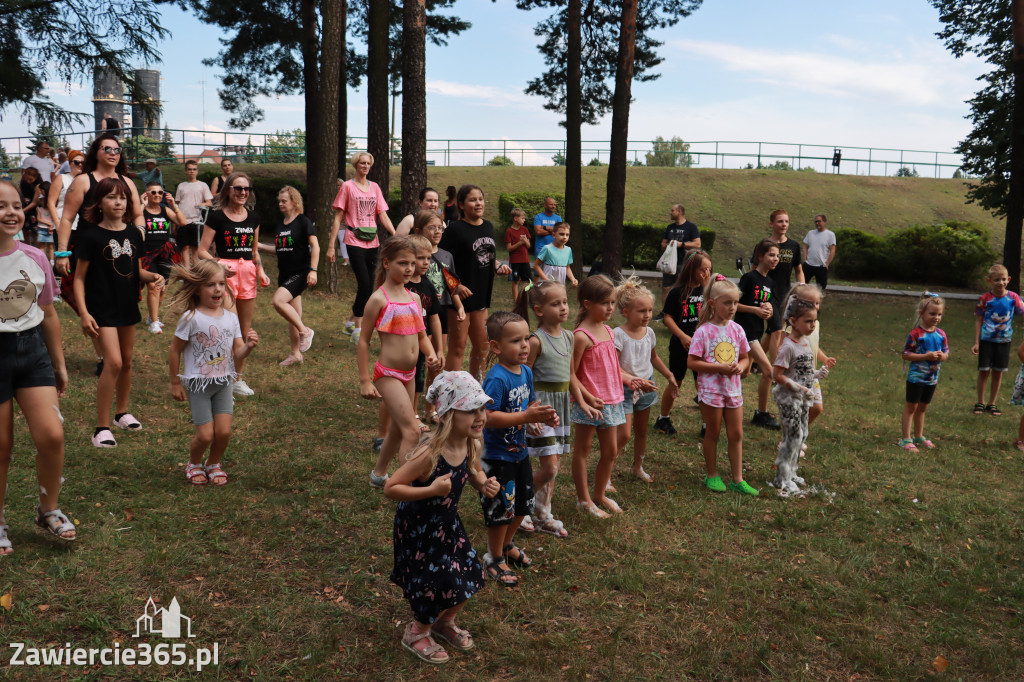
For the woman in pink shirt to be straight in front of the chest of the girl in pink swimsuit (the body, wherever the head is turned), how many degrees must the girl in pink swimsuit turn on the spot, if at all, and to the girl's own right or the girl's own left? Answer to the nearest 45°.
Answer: approximately 135° to the girl's own left

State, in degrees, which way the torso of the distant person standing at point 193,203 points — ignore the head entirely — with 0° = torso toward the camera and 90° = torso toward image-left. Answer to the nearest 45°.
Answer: approximately 0°

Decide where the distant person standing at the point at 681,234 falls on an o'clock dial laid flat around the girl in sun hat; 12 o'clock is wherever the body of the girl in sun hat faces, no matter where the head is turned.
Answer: The distant person standing is roughly at 8 o'clock from the girl in sun hat.

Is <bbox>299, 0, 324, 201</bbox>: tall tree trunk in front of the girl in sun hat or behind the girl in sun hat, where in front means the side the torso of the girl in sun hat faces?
behind

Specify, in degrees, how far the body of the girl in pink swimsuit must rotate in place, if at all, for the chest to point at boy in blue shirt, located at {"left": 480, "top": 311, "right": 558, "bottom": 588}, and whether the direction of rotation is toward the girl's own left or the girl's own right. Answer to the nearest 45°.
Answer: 0° — they already face them

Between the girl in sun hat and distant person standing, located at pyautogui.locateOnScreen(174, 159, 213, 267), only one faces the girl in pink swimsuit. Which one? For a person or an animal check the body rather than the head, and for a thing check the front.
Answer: the distant person standing

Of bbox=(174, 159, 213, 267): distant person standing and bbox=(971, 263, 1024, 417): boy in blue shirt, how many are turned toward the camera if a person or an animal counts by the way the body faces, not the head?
2

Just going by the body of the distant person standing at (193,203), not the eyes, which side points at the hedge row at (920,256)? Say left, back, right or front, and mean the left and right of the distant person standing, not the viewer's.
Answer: left
